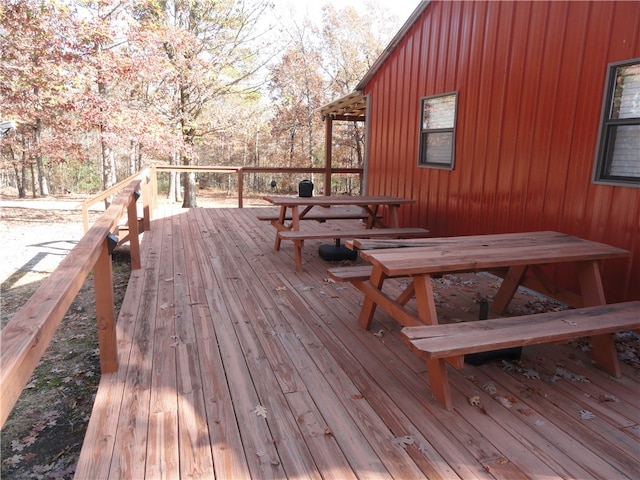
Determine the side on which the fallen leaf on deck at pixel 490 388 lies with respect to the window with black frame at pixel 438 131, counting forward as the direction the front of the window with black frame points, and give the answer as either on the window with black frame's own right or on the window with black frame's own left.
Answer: on the window with black frame's own left

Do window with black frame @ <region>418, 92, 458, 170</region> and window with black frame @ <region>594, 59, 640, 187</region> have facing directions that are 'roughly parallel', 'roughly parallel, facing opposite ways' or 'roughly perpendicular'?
roughly parallel

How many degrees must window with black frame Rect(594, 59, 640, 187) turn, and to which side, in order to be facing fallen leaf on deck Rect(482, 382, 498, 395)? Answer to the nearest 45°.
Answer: approximately 45° to its left

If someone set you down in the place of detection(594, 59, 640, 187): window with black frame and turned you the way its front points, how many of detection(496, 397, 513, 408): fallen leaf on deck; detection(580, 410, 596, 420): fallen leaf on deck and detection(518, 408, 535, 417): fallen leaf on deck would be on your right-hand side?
0

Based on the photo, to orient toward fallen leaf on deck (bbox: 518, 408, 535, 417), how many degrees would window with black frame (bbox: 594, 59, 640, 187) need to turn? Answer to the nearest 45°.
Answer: approximately 45° to its left

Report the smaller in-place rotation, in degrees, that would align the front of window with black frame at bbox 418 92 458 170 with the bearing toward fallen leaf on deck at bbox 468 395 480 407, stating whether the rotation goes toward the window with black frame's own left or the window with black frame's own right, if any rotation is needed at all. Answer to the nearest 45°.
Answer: approximately 45° to the window with black frame's own left

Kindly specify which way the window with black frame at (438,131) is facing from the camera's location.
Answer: facing the viewer and to the left of the viewer

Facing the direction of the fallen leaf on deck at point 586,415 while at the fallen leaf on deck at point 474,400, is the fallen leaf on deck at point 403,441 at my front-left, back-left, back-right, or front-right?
back-right

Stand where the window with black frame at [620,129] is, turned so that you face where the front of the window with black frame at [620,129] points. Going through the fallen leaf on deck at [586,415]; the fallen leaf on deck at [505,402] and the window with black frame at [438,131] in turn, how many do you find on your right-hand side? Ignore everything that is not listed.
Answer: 1

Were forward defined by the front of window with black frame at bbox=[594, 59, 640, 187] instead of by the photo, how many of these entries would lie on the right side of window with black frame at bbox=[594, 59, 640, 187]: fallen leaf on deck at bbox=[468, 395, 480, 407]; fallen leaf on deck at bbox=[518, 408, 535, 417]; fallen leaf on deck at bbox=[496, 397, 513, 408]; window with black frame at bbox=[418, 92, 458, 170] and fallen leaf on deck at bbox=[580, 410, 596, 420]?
1

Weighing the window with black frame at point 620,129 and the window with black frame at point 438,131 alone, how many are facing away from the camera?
0

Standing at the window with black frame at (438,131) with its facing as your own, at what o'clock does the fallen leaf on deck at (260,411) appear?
The fallen leaf on deck is roughly at 11 o'clock from the window with black frame.

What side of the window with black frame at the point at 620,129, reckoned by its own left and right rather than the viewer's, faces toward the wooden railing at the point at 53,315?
front

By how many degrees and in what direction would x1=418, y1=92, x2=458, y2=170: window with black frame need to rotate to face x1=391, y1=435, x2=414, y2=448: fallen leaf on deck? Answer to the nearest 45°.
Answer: approximately 45° to its left

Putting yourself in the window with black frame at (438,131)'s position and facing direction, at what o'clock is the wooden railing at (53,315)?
The wooden railing is roughly at 11 o'clock from the window with black frame.
